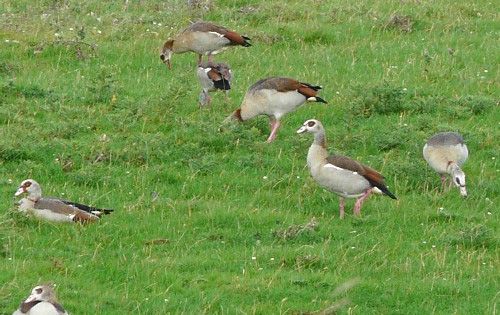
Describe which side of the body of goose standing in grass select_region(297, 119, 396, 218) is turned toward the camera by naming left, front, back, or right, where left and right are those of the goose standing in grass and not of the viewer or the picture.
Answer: left

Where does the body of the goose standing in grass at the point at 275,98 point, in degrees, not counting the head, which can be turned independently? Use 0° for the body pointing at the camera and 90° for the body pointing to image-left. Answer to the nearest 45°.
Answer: approximately 90°

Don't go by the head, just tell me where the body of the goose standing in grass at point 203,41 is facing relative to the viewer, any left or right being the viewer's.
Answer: facing to the left of the viewer

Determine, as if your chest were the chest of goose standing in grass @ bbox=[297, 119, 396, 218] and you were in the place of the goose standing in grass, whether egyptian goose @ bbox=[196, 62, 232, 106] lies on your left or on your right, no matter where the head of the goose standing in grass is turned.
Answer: on your right

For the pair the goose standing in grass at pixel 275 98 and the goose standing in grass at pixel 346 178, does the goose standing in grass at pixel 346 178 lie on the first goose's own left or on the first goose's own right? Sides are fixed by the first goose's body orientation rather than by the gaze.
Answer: on the first goose's own left

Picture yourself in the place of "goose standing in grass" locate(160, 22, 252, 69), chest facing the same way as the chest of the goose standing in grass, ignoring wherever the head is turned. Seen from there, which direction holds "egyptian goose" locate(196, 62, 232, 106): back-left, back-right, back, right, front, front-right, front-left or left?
left

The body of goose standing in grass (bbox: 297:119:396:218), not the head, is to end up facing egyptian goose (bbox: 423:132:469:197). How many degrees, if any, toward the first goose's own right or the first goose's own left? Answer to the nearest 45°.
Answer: approximately 135° to the first goose's own right

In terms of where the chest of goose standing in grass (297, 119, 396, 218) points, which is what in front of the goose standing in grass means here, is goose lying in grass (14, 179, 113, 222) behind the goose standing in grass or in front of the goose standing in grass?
in front

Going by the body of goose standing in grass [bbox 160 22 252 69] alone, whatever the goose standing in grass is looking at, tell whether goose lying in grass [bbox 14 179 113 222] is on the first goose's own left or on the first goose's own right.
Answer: on the first goose's own left

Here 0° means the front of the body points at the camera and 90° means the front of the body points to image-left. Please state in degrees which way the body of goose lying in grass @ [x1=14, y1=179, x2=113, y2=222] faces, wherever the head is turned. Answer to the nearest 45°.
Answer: approximately 90°
